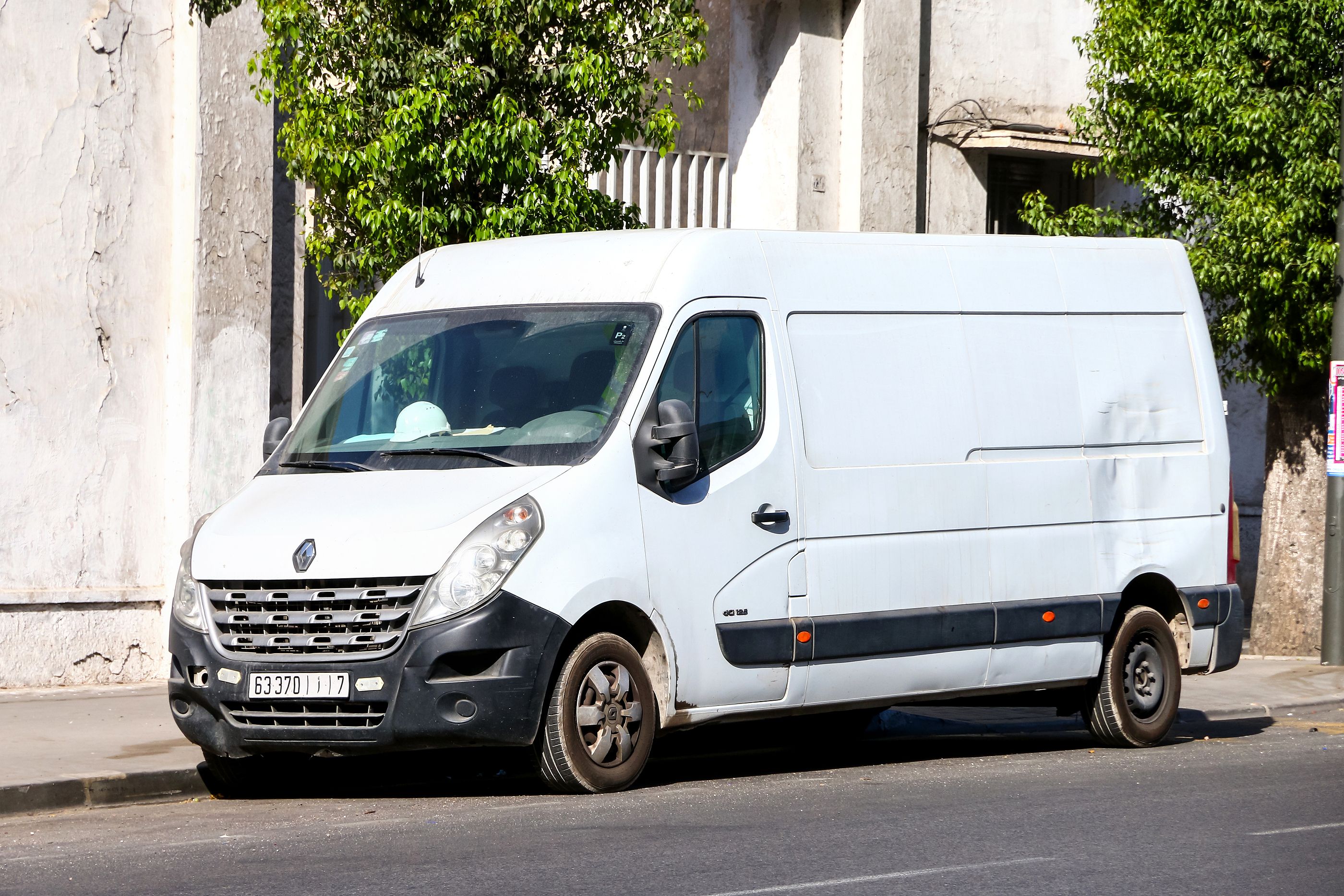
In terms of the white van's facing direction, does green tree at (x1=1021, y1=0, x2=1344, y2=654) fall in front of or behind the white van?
behind

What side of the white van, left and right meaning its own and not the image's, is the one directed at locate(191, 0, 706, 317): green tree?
right

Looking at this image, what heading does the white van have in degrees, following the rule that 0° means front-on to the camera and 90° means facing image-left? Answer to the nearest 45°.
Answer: approximately 45°

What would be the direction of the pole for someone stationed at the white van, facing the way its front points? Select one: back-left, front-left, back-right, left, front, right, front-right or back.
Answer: back

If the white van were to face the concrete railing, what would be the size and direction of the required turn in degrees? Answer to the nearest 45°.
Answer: approximately 135° to its right
